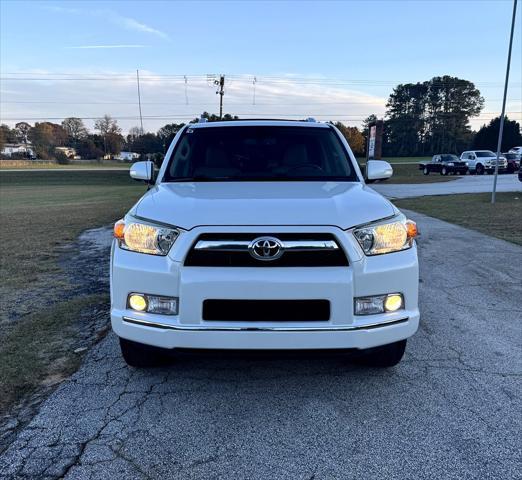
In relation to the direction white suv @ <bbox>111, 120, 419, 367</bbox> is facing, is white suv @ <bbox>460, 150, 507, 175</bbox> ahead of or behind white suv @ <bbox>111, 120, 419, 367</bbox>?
behind

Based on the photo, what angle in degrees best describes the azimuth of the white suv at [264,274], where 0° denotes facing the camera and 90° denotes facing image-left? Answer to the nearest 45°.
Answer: approximately 0°

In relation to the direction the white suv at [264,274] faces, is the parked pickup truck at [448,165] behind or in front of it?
behind

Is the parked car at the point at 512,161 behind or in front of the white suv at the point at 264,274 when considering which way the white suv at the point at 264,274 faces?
behind
